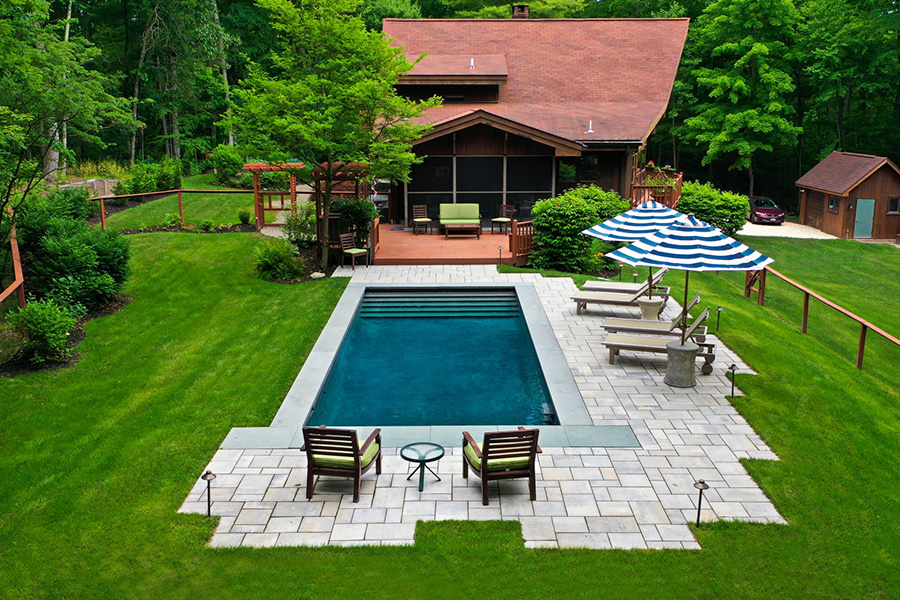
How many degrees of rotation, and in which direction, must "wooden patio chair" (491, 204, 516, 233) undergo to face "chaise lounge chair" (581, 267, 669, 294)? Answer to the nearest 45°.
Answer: approximately 45° to its left

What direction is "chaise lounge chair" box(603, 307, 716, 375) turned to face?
to the viewer's left

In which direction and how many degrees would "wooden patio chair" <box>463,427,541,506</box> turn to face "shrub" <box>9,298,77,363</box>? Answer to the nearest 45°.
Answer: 0° — it already faces it

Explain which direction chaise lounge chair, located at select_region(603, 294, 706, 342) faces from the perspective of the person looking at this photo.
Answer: facing to the left of the viewer

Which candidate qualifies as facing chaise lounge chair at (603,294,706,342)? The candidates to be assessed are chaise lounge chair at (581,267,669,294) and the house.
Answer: the house

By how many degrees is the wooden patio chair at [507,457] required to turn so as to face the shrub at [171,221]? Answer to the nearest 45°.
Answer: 0° — it already faces it

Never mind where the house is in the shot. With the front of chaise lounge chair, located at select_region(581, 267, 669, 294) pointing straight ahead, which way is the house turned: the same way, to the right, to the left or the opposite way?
to the left

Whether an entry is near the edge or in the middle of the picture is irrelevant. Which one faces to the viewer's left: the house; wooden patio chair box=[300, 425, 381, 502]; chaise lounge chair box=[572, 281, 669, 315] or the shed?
the chaise lounge chair

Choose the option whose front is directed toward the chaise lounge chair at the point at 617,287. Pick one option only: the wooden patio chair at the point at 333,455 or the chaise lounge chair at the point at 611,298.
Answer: the wooden patio chair

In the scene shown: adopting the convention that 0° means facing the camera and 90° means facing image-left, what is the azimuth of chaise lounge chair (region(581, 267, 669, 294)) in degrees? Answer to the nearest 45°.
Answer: approximately 90°

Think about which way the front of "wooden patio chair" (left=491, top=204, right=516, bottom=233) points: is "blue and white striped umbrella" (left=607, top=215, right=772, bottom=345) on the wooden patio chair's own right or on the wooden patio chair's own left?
on the wooden patio chair's own left
